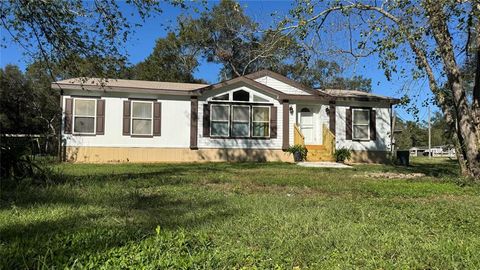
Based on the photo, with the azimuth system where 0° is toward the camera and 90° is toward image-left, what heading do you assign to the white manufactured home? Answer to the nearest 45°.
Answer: approximately 0°
